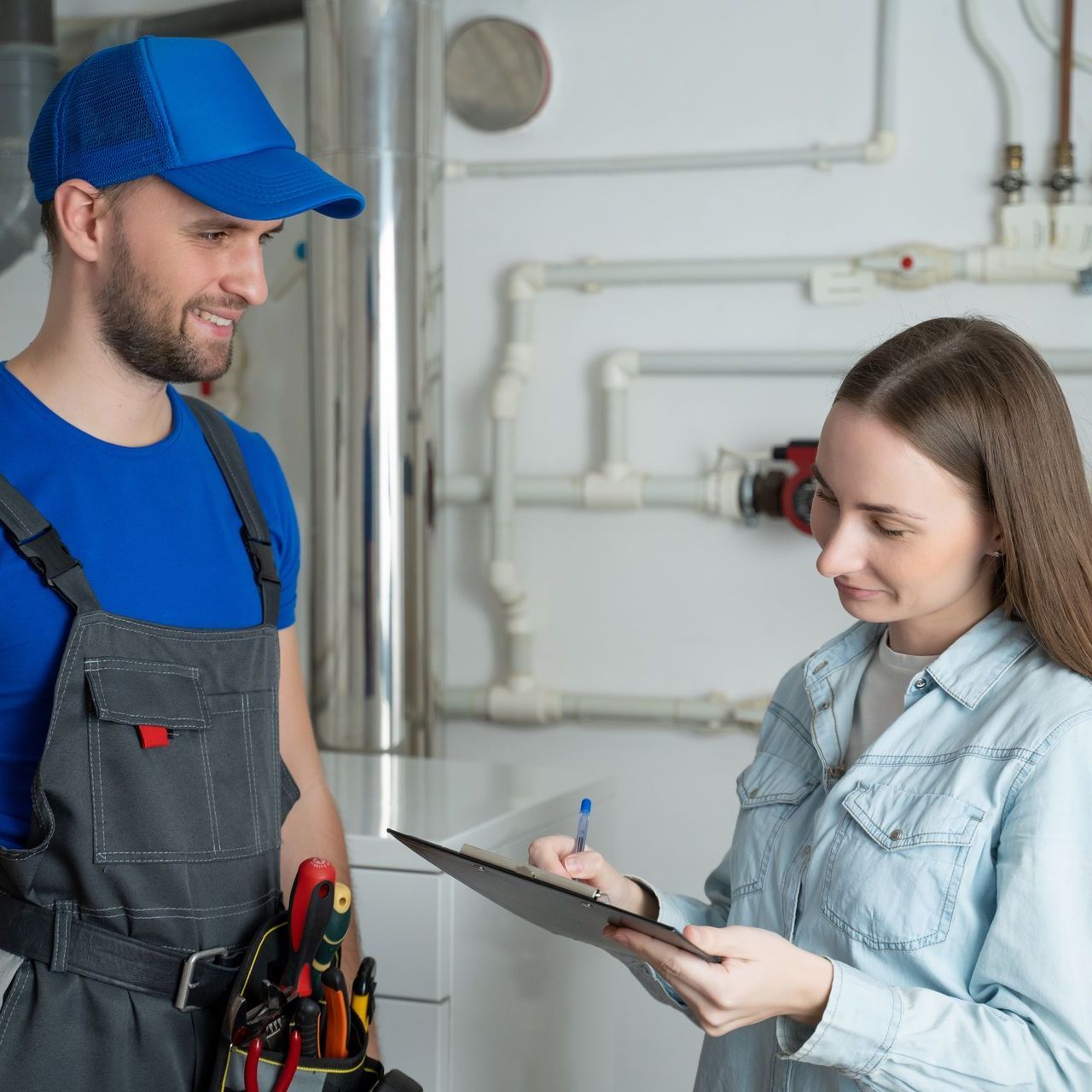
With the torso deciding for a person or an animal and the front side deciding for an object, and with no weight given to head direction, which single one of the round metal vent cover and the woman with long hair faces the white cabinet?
the round metal vent cover

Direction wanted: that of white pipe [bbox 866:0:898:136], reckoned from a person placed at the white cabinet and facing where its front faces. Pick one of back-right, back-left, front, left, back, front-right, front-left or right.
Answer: back

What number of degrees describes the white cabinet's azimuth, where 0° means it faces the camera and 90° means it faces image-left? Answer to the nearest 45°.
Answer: approximately 45°

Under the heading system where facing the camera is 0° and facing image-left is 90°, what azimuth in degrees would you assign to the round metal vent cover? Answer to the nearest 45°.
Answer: approximately 0°

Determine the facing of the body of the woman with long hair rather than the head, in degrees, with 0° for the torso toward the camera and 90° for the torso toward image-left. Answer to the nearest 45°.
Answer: approximately 45°

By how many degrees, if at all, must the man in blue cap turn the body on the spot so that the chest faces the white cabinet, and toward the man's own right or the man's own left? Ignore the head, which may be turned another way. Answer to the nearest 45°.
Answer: approximately 90° to the man's own left

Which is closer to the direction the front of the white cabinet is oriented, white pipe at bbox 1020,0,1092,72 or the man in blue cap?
the man in blue cap

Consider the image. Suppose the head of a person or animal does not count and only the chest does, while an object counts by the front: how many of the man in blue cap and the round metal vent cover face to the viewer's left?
0
